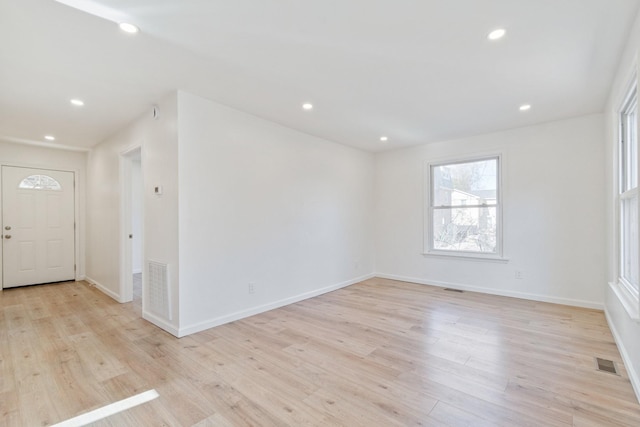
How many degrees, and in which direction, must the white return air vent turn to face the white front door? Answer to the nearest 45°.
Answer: approximately 90° to its right

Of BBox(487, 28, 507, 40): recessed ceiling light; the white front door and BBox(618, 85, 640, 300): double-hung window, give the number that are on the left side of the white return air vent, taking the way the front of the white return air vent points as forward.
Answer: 2

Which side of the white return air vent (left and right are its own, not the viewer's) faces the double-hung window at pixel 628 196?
left

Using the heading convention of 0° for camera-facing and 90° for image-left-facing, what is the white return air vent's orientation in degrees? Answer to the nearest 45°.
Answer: approximately 45°

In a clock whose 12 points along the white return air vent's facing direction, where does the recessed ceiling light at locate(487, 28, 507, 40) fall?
The recessed ceiling light is roughly at 9 o'clock from the white return air vent.

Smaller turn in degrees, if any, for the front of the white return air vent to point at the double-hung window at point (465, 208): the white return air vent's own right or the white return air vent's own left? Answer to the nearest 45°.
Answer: approximately 135° to the white return air vent's own left
